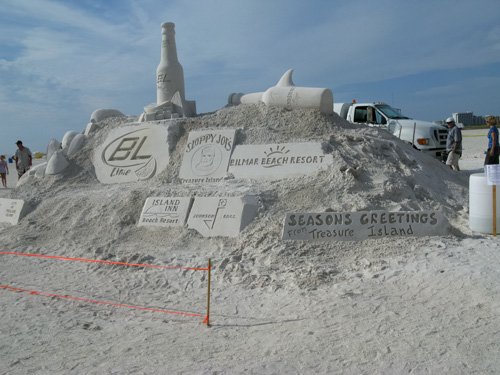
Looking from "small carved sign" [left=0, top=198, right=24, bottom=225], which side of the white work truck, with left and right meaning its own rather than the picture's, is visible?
right

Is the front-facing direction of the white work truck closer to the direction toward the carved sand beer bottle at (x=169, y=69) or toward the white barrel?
the white barrel

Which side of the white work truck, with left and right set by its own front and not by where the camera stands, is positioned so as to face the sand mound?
right

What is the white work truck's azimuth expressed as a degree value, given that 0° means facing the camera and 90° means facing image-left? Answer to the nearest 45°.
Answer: approximately 315°

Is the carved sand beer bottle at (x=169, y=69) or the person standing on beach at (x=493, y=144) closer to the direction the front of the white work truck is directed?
the person standing on beach

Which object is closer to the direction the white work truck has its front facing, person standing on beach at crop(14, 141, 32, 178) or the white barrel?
the white barrel

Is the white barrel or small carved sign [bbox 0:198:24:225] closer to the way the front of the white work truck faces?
the white barrel

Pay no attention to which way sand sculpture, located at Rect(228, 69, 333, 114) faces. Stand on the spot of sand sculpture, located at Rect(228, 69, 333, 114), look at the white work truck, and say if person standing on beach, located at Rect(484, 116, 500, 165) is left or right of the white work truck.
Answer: right

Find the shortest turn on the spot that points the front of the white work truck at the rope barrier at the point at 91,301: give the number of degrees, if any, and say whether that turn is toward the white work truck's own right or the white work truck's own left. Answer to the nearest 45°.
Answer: approximately 90° to the white work truck's own right

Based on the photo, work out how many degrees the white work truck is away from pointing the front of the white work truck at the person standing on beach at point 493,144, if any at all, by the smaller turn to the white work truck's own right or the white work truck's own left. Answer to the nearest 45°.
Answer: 0° — it already faces them
